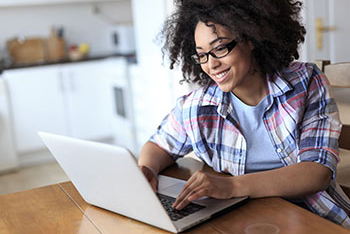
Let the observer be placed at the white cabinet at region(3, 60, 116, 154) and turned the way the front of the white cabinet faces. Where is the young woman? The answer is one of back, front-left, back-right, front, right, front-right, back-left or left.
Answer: front

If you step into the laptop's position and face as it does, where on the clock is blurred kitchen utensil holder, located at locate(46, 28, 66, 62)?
The blurred kitchen utensil holder is roughly at 10 o'clock from the laptop.

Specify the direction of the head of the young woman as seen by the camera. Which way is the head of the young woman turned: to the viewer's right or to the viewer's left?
to the viewer's left

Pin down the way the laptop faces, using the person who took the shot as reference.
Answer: facing away from the viewer and to the right of the viewer

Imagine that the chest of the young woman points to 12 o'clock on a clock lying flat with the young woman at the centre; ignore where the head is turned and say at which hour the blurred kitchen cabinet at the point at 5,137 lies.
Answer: The blurred kitchen cabinet is roughly at 3 o'clock from the young woman.

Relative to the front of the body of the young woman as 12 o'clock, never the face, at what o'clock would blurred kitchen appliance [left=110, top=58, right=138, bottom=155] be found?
The blurred kitchen appliance is roughly at 4 o'clock from the young woman.

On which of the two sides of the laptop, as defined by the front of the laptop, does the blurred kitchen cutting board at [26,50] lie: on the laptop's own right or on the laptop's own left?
on the laptop's own left

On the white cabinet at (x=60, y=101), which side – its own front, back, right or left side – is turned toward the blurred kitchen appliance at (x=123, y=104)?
left

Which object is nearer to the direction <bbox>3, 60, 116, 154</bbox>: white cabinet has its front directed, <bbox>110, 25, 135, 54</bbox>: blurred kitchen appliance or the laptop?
the laptop

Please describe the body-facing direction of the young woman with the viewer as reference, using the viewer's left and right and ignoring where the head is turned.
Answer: facing the viewer and to the left of the viewer

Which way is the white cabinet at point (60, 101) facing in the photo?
toward the camera

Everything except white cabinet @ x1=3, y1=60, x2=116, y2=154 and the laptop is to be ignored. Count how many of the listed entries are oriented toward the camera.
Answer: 1

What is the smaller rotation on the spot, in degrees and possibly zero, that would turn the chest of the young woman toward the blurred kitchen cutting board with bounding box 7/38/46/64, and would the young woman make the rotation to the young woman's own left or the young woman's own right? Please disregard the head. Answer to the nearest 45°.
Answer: approximately 90° to the young woman's own right

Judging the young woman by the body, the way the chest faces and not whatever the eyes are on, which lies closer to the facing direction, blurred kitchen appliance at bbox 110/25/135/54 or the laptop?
the laptop
